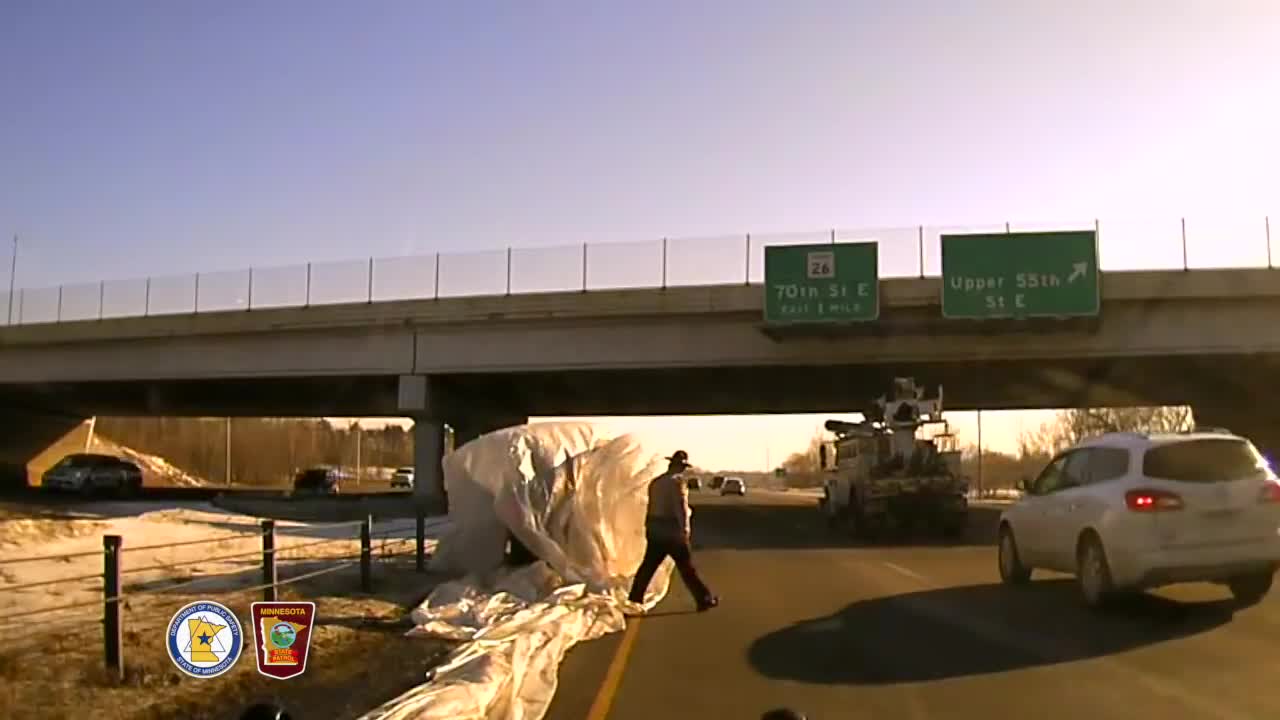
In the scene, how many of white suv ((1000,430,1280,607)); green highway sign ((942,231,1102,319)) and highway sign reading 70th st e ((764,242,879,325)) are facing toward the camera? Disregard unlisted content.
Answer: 2

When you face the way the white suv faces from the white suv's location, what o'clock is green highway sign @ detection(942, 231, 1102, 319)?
The green highway sign is roughly at 1 o'clock from the white suv.

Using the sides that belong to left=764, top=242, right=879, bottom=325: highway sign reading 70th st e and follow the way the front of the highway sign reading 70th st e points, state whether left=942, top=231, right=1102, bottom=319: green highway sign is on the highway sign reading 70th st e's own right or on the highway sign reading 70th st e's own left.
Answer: on the highway sign reading 70th st e's own left

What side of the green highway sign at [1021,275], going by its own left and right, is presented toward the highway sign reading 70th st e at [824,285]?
right

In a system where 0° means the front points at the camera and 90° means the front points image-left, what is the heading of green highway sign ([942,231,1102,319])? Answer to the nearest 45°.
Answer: approximately 0°

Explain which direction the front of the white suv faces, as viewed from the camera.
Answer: facing away from the viewer and to the left of the viewer

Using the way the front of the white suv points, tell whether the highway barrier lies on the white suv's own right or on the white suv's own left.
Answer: on the white suv's own left

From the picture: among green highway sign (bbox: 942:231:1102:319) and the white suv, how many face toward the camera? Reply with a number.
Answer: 1
